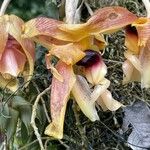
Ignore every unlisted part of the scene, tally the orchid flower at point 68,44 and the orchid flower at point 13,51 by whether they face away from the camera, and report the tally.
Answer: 0

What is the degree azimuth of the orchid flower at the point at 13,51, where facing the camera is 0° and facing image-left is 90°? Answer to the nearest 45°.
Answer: approximately 0°

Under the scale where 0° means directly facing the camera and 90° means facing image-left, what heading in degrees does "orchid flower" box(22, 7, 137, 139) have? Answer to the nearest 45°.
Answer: approximately 315°
